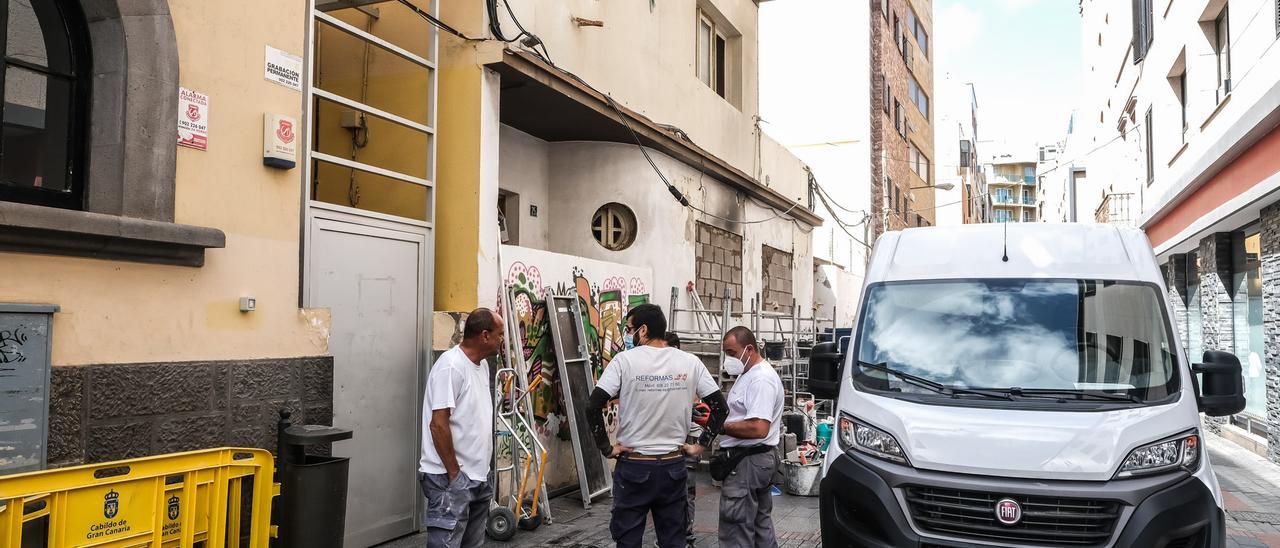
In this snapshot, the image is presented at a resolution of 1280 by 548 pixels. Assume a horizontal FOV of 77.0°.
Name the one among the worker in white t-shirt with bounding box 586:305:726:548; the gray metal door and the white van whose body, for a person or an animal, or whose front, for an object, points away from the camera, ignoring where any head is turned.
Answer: the worker in white t-shirt

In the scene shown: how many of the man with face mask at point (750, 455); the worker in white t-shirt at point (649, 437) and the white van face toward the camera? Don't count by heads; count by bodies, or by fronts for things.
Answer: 1

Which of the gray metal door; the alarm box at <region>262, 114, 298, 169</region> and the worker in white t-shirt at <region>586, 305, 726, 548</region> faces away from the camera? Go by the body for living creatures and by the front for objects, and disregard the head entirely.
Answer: the worker in white t-shirt

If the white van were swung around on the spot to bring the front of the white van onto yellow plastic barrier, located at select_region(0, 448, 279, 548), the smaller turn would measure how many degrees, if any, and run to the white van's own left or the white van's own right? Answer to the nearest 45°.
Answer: approximately 45° to the white van's own right

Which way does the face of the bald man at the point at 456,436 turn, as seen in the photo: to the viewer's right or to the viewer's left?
to the viewer's right

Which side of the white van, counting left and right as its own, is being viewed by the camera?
front

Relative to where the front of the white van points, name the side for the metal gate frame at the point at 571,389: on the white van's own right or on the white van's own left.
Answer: on the white van's own right

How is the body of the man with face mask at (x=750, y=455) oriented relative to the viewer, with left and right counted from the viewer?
facing to the left of the viewer

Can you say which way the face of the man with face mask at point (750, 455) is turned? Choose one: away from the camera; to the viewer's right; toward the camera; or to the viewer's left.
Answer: to the viewer's left

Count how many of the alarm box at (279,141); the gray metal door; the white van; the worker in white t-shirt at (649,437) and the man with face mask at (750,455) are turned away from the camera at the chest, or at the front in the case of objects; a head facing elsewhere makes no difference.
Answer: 1

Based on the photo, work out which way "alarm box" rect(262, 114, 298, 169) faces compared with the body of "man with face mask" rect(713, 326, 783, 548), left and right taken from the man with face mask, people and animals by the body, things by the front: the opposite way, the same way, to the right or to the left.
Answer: the opposite way

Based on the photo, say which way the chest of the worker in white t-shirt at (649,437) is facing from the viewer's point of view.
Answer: away from the camera

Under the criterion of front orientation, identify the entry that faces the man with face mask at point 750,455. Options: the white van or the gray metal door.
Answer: the gray metal door

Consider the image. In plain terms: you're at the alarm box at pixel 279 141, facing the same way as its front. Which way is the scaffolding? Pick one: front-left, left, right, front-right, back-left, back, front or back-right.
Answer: left
